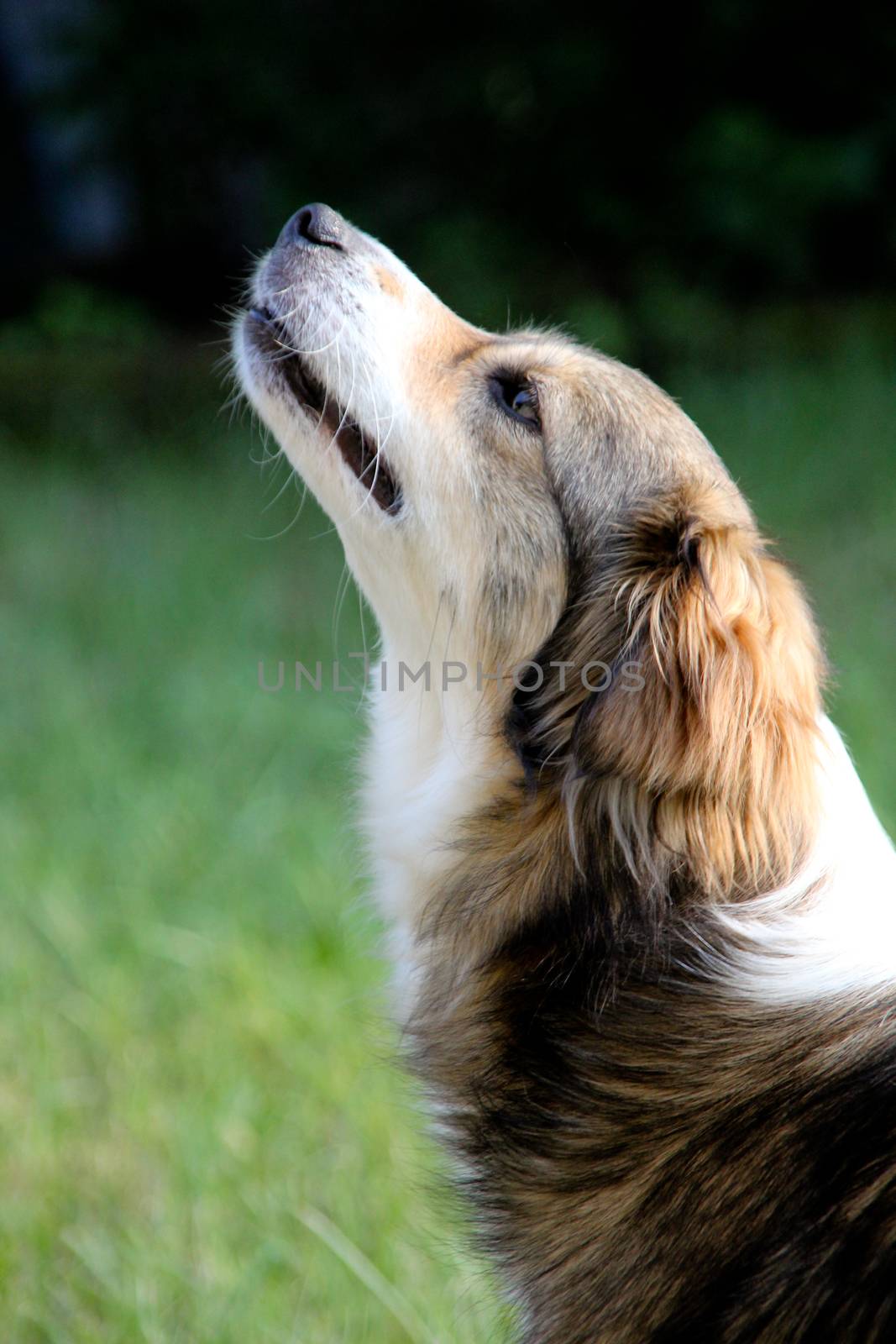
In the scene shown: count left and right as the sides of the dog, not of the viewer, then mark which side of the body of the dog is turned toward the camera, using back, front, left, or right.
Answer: left
